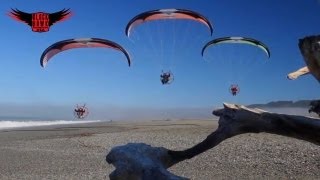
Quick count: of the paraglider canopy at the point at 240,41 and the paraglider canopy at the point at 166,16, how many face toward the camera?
2

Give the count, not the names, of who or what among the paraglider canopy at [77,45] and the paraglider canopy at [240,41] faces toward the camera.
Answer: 2

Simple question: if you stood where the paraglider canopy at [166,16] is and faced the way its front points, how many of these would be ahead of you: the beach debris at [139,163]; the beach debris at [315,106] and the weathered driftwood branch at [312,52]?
3

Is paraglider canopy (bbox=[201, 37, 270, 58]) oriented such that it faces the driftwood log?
yes

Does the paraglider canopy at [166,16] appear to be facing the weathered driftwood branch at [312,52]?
yes

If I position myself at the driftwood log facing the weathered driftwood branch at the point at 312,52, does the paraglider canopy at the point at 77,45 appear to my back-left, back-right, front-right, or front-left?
back-left

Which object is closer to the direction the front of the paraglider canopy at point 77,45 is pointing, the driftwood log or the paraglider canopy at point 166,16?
the driftwood log

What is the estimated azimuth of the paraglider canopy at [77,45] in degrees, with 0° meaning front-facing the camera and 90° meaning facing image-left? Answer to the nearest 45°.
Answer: approximately 0°

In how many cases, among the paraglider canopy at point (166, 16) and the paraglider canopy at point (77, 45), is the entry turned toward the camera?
2

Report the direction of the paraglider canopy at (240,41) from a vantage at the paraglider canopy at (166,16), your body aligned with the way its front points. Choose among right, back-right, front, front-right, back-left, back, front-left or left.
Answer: left
